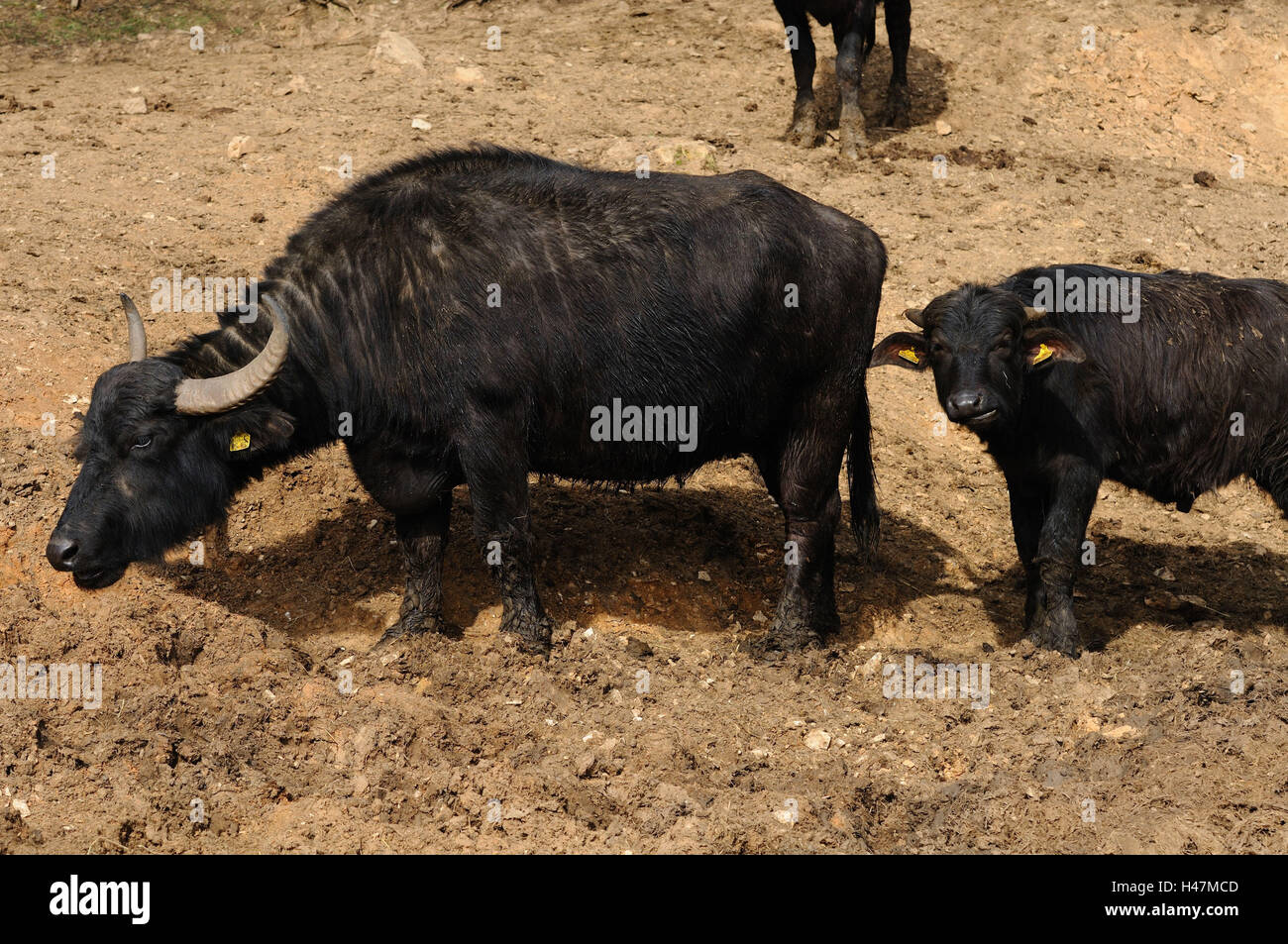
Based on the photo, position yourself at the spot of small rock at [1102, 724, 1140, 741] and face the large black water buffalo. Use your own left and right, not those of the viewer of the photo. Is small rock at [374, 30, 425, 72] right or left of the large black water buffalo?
right

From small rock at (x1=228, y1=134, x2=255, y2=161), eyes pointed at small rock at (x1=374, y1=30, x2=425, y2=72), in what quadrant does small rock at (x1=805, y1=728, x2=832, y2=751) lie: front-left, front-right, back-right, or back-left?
back-right

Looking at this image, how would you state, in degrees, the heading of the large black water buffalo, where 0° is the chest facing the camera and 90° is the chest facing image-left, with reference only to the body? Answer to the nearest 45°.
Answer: approximately 90°

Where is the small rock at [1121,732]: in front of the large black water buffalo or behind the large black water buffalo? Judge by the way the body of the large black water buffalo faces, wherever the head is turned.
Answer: behind

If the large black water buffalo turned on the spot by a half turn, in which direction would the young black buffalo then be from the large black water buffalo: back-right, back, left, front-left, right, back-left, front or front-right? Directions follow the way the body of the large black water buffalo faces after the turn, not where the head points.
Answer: front
